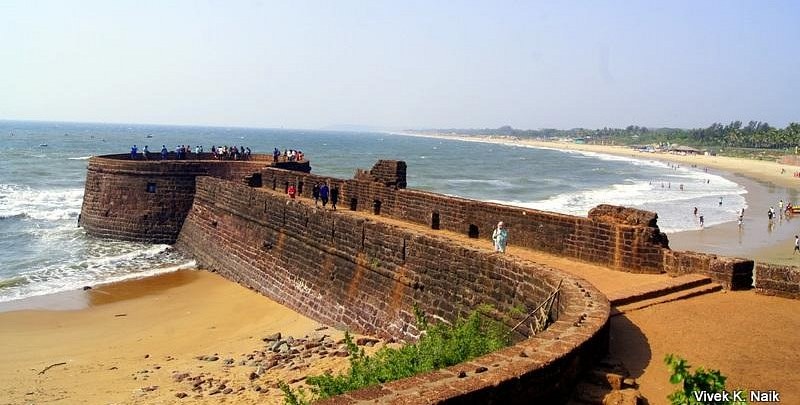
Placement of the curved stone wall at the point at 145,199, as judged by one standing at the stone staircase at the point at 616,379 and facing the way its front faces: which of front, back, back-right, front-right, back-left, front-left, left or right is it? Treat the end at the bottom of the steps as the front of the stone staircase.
back

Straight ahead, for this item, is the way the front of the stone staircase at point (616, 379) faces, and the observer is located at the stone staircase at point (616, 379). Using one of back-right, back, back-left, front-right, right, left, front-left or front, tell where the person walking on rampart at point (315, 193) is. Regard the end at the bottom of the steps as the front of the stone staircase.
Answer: back
